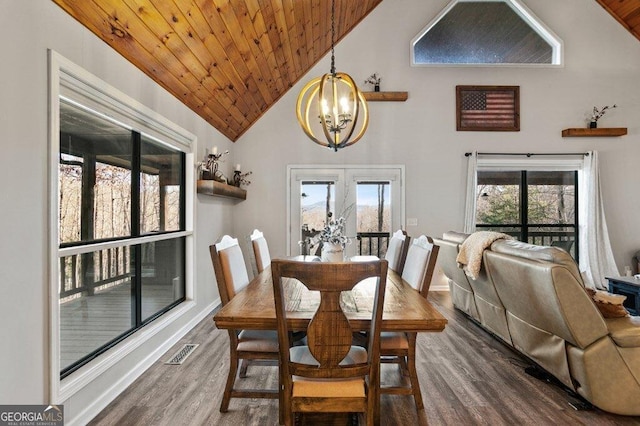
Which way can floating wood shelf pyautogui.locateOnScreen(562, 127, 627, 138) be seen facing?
toward the camera

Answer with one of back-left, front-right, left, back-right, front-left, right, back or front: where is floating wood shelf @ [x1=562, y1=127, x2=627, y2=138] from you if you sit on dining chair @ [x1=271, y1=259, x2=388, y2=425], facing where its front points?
front-right

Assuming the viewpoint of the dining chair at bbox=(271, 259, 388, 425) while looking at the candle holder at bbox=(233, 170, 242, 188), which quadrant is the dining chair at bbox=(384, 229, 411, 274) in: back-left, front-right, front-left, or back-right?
front-right

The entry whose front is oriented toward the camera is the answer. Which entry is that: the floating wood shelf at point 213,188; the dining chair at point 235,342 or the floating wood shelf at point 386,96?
the floating wood shelf at point 386,96

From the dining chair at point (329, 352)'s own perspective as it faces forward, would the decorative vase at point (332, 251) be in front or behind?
in front

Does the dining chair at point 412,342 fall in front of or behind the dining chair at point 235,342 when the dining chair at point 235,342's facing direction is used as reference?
in front

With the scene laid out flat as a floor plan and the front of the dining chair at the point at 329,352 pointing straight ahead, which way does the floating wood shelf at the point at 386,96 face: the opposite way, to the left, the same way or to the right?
the opposite way

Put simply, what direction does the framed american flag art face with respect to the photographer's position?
facing the viewer

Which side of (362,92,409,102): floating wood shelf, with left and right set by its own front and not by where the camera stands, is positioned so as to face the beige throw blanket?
front

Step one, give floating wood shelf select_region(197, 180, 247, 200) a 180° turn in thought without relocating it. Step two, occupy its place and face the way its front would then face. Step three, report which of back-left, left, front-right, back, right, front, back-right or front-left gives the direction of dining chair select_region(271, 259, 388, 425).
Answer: left

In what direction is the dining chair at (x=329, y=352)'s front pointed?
away from the camera

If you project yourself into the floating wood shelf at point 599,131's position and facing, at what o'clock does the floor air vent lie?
The floor air vent is roughly at 1 o'clock from the floating wood shelf.

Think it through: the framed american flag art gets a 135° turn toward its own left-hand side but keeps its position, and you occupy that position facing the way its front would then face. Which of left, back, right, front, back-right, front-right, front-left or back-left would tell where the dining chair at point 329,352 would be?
back-right

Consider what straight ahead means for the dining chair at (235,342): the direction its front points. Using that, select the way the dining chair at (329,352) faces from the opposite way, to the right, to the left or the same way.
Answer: to the left

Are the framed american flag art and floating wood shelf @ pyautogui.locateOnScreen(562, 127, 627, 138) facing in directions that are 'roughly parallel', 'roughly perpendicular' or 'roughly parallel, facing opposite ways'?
roughly parallel

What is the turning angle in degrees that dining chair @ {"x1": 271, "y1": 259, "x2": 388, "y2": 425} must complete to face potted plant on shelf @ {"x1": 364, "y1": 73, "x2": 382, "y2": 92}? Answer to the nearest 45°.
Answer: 0° — it already faces it

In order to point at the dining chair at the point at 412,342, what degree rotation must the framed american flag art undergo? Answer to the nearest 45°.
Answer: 0° — it already faces it

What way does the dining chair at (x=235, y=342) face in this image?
to the viewer's right
